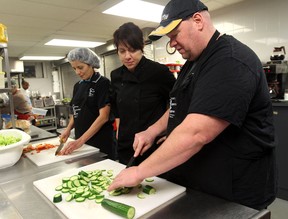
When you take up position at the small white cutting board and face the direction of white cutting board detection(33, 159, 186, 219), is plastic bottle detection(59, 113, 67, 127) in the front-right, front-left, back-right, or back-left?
back-left

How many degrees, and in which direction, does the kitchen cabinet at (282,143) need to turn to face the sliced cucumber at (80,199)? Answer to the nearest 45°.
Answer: approximately 45° to its left

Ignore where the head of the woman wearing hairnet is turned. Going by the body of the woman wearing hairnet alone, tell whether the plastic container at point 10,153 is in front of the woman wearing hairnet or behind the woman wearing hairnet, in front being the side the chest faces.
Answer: in front

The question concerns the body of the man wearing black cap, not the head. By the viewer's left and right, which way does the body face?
facing to the left of the viewer

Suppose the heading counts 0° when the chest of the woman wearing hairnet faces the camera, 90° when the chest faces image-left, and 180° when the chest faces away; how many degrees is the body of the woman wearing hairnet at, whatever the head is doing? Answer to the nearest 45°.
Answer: approximately 45°

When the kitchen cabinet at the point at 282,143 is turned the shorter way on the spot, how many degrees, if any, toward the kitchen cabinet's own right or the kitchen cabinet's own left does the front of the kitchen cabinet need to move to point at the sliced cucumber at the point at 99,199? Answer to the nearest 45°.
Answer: approximately 45° to the kitchen cabinet's own left

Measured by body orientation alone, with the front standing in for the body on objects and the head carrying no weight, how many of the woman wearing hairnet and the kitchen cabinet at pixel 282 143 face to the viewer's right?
0

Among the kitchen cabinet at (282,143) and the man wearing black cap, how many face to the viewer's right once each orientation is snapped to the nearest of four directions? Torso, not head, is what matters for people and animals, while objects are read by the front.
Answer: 0

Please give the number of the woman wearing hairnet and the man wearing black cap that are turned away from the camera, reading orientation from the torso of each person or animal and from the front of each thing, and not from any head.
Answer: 0

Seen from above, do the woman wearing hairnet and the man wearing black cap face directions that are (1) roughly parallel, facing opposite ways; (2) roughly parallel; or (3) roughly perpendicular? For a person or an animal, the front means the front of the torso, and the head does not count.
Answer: roughly perpendicular
